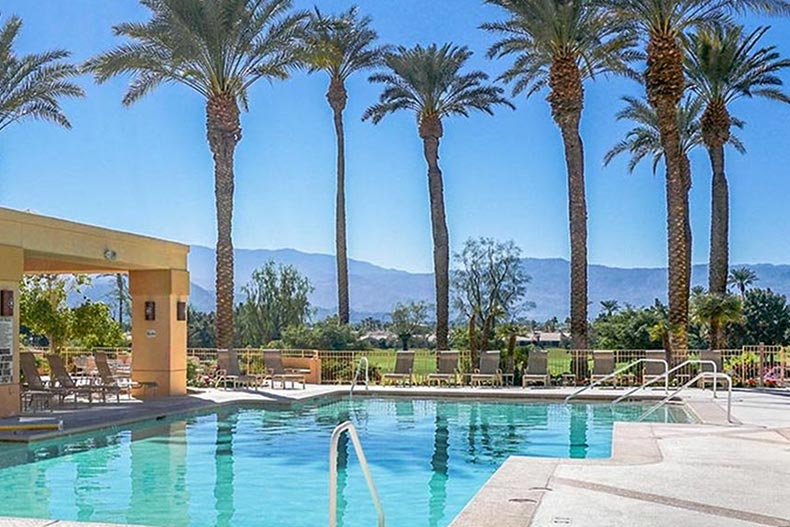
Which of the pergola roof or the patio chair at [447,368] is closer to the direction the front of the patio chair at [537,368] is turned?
the pergola roof

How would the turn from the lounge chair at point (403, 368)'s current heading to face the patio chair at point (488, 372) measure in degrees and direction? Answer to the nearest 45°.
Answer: approximately 135° to its left

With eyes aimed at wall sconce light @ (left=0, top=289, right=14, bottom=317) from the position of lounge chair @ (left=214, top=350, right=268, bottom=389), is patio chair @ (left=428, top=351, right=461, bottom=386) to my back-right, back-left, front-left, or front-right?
back-left

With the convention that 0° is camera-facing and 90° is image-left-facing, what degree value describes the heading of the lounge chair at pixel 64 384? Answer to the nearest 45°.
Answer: approximately 270°

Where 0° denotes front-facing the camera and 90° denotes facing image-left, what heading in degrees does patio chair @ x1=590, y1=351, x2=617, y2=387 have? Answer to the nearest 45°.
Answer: approximately 0°

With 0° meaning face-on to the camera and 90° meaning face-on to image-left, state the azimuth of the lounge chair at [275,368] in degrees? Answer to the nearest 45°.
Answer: approximately 315°

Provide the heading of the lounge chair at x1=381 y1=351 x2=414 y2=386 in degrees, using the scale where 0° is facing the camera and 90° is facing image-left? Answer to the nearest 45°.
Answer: approximately 45°

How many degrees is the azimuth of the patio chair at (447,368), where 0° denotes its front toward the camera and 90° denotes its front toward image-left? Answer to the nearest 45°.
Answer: approximately 45°

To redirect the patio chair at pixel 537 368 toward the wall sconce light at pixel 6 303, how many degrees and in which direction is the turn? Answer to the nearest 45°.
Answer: approximately 45° to its right
